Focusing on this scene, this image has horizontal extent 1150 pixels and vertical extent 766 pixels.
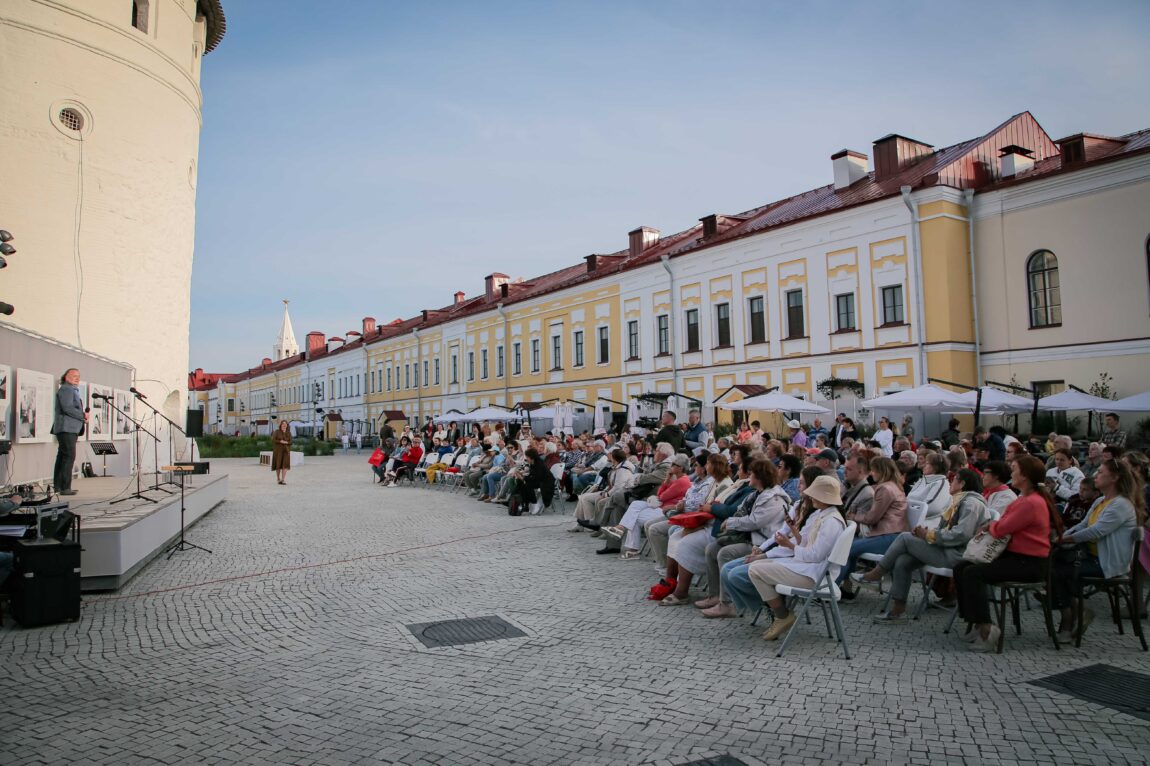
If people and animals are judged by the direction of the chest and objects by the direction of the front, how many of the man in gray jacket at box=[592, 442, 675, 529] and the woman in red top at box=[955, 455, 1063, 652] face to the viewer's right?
0

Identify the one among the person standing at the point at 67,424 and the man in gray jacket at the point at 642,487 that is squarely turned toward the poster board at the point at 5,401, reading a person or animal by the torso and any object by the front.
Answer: the man in gray jacket

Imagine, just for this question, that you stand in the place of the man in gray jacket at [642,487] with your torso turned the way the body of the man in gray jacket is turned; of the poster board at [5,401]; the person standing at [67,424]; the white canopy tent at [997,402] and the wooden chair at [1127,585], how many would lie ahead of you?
2

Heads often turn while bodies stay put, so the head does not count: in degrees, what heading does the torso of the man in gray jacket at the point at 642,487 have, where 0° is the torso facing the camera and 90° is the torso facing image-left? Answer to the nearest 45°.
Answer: approximately 90°

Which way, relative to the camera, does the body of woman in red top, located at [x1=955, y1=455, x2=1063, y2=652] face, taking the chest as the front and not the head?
to the viewer's left

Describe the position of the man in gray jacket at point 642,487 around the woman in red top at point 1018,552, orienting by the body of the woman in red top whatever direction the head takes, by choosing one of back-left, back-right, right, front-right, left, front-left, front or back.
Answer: front-right

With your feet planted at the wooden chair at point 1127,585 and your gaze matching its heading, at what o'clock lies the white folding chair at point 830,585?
The white folding chair is roughly at 11 o'clock from the wooden chair.

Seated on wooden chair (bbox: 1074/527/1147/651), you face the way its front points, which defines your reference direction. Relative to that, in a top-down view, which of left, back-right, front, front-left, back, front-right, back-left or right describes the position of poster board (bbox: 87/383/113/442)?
front

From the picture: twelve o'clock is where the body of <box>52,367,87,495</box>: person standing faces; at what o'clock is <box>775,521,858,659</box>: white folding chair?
The white folding chair is roughly at 2 o'clock from the person standing.

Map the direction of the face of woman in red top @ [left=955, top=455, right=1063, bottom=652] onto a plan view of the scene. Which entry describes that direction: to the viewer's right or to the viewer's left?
to the viewer's left

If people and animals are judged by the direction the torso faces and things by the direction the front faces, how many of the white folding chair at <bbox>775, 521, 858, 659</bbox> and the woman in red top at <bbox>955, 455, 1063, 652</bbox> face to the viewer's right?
0

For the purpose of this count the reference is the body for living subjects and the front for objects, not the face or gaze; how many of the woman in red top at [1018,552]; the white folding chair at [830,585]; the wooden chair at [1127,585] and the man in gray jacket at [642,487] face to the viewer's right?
0

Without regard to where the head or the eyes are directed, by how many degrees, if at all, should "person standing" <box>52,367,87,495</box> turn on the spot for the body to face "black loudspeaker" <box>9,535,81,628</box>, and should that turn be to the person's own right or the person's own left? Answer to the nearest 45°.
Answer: approximately 90° to the person's own right

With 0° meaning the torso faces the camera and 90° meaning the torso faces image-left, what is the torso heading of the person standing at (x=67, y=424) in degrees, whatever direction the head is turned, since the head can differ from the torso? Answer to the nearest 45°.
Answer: approximately 270°

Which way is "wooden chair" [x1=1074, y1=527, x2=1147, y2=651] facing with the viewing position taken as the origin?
facing to the left of the viewer
